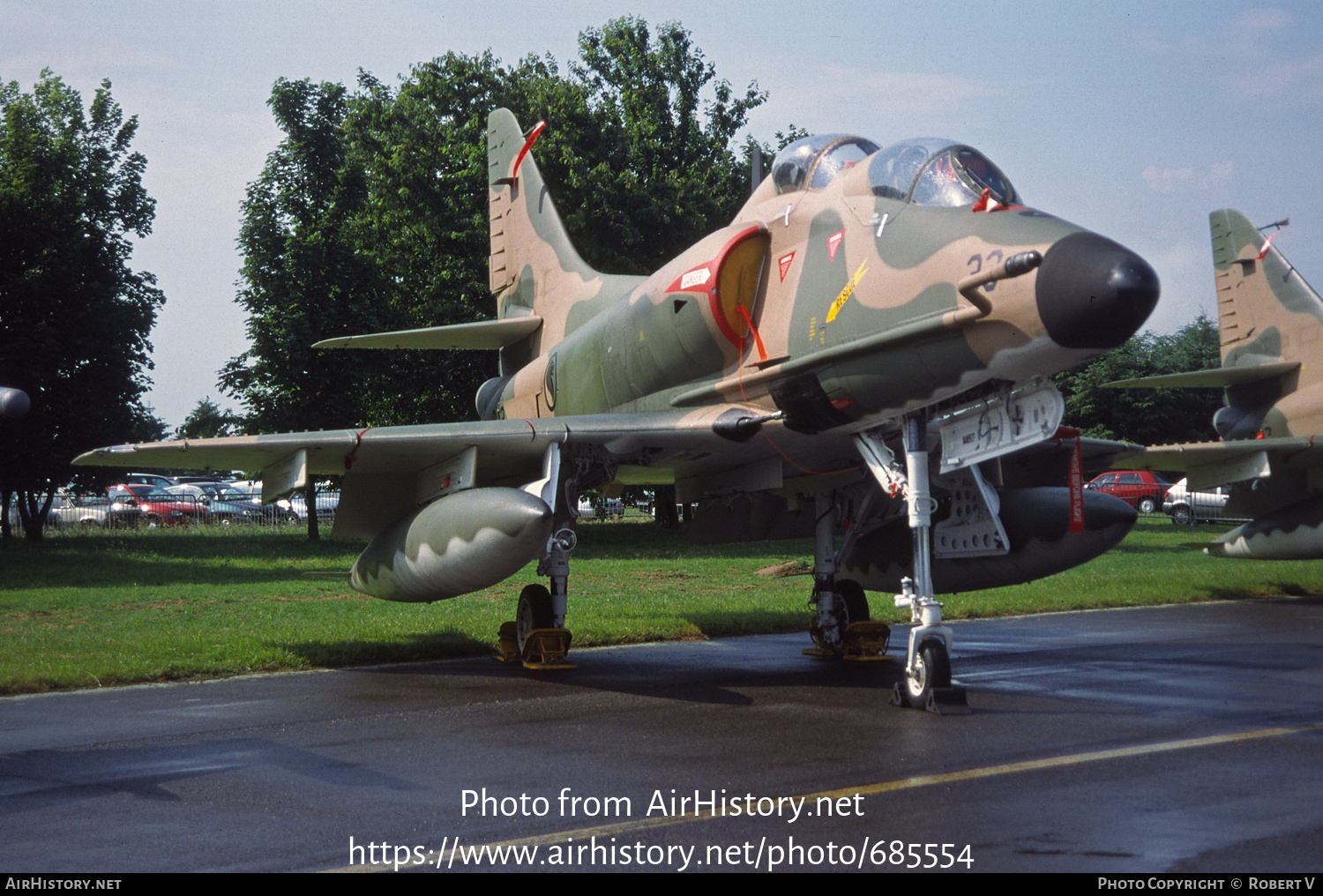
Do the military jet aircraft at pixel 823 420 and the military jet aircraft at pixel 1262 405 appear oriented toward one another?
no

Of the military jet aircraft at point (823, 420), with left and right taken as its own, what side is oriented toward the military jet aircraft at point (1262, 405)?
left

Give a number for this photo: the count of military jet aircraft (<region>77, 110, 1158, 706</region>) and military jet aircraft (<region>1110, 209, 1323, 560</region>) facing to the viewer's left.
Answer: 0

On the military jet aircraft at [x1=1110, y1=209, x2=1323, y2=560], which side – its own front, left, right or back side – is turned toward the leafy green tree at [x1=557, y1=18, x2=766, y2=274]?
back

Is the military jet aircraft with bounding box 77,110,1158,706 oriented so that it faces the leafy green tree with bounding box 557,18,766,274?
no

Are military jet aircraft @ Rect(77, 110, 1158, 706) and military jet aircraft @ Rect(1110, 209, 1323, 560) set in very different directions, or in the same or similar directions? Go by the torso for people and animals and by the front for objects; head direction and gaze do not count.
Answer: same or similar directions

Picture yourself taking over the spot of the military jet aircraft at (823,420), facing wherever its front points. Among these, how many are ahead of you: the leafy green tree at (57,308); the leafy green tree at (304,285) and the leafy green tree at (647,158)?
0

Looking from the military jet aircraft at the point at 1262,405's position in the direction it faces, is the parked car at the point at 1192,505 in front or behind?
behind

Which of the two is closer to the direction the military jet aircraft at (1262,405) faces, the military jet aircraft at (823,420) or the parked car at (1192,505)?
the military jet aircraft

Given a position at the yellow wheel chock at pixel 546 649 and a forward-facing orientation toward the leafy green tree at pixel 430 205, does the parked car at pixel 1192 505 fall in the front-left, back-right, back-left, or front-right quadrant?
front-right

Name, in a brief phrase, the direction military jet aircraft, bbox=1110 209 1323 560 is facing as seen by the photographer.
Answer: facing the viewer and to the right of the viewer

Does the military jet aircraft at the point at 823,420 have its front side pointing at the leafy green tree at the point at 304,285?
no

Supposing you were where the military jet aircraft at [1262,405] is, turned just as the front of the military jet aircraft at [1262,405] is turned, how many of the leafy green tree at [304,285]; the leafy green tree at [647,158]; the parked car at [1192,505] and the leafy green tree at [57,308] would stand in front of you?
0

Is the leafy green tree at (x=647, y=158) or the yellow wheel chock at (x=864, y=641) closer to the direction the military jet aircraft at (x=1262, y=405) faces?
the yellow wheel chock

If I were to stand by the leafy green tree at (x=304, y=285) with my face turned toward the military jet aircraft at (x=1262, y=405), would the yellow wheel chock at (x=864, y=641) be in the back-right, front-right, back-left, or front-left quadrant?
front-right

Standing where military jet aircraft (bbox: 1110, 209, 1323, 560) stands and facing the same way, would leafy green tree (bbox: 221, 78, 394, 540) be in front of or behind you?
behind
